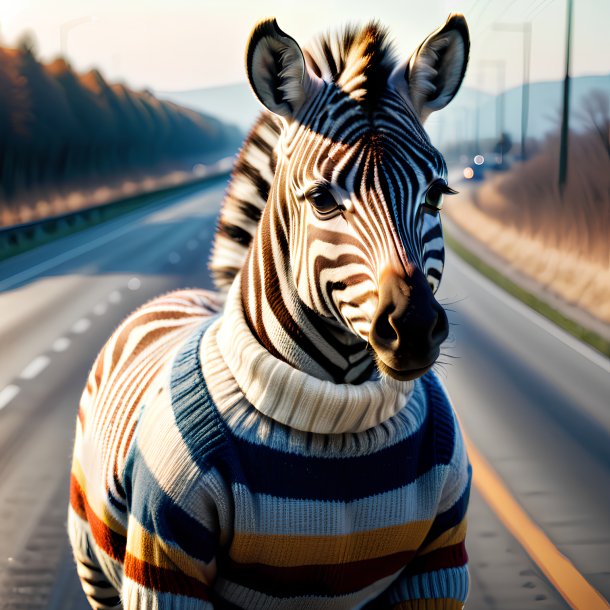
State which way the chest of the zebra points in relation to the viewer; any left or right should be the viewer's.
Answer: facing the viewer and to the right of the viewer

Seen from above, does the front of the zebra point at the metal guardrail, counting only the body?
no

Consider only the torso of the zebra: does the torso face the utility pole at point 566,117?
no
